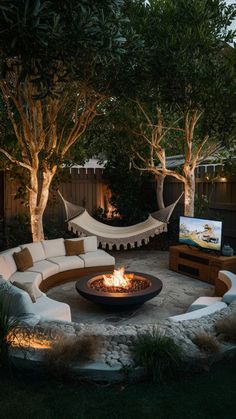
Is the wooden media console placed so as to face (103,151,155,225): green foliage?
no

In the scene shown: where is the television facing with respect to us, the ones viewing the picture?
facing the viewer and to the left of the viewer

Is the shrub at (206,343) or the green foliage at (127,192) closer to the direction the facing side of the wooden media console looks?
the shrub

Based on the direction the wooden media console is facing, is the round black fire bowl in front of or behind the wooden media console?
in front

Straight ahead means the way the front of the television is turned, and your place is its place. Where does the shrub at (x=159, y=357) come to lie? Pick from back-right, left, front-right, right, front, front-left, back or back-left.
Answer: front-left

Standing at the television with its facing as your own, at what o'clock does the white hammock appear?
The white hammock is roughly at 2 o'clock from the television.

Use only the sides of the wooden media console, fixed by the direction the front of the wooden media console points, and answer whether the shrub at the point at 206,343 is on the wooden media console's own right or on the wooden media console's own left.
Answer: on the wooden media console's own left

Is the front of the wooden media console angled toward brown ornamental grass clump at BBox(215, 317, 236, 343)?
no

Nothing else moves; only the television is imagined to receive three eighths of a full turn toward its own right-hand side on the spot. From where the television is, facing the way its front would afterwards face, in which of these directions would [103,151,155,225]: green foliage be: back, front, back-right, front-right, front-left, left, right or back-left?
front-left

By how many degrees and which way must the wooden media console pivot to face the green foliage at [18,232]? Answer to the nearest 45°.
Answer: approximately 45° to its right

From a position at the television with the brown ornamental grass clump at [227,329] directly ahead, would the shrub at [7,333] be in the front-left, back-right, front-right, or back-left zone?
front-right

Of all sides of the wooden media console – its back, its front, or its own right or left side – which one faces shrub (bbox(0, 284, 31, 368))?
front

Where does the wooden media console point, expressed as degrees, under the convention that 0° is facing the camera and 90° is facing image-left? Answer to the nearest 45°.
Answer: approximately 45°
